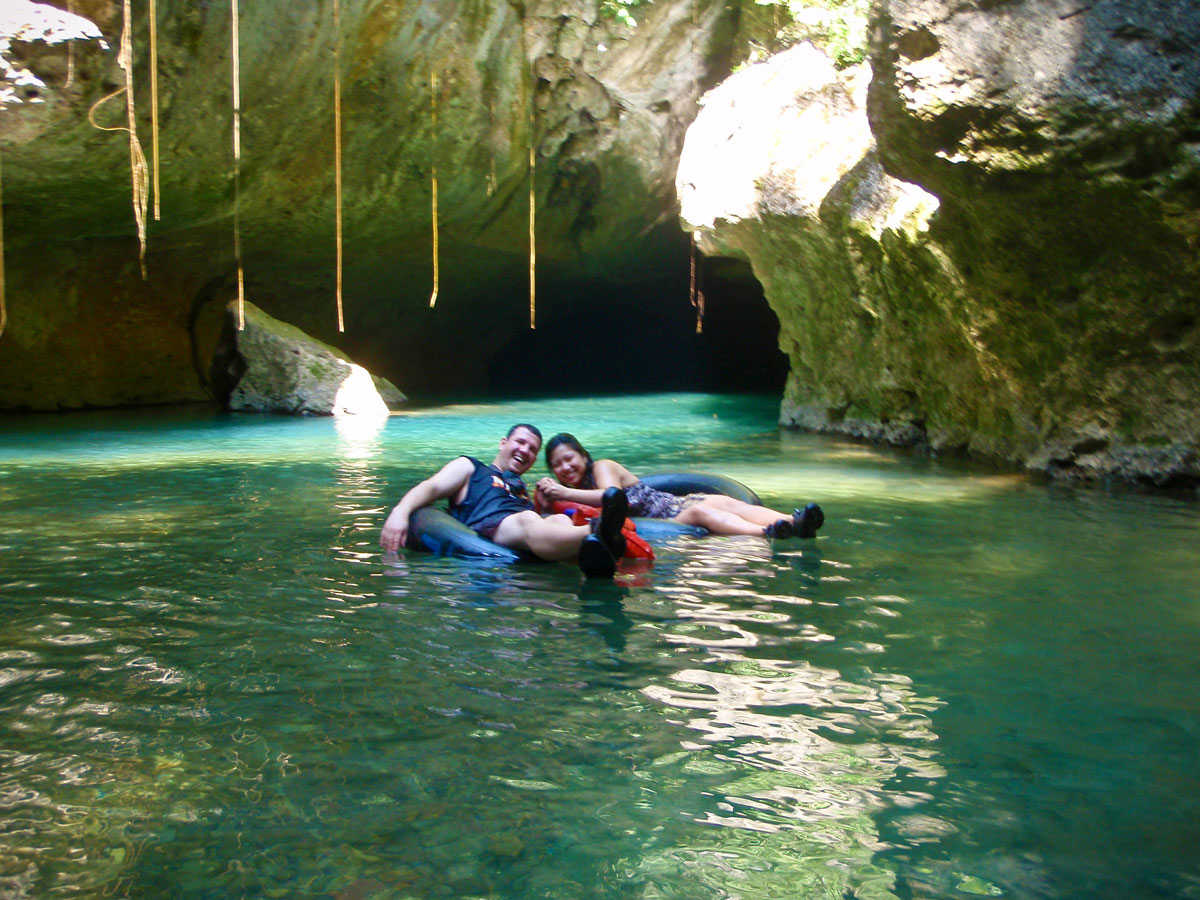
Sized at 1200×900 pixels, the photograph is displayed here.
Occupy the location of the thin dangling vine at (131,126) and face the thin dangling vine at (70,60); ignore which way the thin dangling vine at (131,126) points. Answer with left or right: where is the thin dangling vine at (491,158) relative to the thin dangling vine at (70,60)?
right

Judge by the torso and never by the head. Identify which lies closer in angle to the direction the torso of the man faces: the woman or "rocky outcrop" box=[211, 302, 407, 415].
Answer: the woman

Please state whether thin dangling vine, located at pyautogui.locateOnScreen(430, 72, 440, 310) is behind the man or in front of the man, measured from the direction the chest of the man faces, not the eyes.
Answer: behind

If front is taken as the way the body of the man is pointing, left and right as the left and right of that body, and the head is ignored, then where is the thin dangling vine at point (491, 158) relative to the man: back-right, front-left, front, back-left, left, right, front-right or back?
back-left

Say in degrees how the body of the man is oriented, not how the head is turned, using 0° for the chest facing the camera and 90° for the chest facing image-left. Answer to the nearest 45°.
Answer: approximately 315°

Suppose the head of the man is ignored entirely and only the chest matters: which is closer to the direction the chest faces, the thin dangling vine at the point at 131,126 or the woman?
the woman

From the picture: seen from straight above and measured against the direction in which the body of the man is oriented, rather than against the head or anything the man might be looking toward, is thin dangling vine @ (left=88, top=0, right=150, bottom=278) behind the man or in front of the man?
behind
